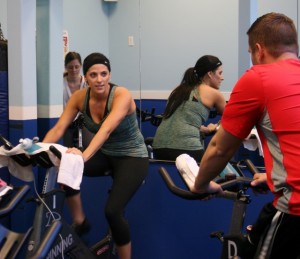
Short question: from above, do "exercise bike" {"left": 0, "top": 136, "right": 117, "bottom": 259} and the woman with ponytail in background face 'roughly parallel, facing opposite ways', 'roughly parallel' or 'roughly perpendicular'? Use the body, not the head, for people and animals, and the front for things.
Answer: roughly parallel, facing opposite ways

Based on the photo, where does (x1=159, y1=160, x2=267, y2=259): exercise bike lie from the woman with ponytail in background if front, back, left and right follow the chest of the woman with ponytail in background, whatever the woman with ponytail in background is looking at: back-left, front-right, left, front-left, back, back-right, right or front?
back-right

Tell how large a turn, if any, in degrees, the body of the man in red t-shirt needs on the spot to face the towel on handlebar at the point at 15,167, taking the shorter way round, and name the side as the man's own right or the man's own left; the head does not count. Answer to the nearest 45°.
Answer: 0° — they already face it

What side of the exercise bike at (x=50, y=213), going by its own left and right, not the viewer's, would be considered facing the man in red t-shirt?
left

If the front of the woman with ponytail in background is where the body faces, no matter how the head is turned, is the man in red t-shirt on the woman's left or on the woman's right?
on the woman's right

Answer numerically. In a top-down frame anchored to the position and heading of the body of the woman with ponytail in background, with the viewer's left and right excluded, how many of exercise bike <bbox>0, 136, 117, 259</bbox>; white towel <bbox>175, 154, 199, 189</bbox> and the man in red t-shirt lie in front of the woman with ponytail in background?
0

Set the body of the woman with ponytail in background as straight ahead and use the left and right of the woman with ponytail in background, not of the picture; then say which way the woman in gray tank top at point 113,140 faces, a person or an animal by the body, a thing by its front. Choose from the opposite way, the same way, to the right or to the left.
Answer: the opposite way

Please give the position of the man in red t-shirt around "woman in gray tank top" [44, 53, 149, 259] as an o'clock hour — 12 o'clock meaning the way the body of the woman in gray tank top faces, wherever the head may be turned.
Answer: The man in red t-shirt is roughly at 10 o'clock from the woman in gray tank top.

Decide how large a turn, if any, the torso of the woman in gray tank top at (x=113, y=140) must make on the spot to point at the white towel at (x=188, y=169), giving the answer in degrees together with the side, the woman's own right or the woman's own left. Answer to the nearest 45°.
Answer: approximately 45° to the woman's own left

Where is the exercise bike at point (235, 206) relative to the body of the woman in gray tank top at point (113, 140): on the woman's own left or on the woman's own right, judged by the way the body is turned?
on the woman's own left

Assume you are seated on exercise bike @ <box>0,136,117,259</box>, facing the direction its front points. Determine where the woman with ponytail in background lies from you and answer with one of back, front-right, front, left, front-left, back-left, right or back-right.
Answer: back

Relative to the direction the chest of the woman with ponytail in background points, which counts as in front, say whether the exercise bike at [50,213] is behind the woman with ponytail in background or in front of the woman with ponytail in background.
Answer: behind

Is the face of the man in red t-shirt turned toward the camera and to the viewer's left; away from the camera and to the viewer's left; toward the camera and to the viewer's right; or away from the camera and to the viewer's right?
away from the camera and to the viewer's left

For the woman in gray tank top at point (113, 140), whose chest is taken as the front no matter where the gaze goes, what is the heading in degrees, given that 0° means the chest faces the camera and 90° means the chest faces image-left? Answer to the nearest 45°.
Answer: approximately 45°

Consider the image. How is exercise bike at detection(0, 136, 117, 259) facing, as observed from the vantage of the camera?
facing the viewer and to the left of the viewer
